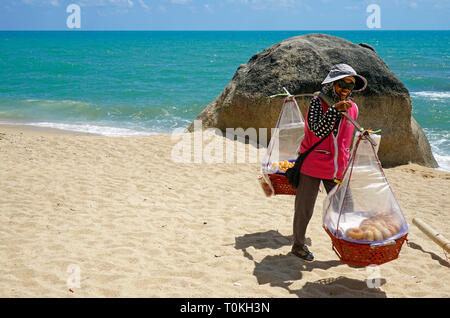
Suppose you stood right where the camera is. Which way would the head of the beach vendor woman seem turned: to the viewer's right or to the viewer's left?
to the viewer's right

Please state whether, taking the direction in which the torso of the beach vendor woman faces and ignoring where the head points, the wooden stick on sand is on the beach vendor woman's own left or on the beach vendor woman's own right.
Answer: on the beach vendor woman's own left

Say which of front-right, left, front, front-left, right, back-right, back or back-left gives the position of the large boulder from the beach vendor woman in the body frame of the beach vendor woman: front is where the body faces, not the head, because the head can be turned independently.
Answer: back-left
